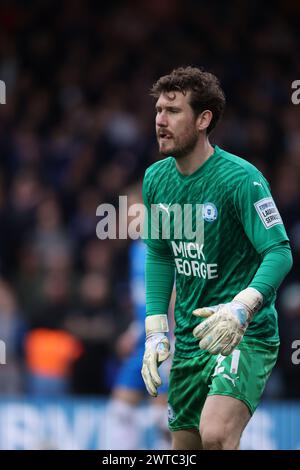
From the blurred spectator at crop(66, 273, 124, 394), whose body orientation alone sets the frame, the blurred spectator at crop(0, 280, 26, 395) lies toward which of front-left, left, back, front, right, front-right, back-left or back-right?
right

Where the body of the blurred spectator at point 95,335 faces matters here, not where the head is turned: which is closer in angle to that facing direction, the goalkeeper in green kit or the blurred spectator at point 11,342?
the goalkeeper in green kit

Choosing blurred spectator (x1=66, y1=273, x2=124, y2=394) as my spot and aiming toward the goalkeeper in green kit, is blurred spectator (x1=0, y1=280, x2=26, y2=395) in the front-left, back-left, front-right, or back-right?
back-right

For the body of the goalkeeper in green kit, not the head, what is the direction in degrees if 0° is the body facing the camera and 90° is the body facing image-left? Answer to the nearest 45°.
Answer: approximately 45°

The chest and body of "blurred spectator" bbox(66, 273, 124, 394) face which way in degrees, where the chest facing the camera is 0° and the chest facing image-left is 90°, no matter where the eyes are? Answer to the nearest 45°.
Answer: approximately 0°

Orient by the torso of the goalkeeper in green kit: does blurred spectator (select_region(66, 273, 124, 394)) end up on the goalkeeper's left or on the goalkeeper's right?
on the goalkeeper's right

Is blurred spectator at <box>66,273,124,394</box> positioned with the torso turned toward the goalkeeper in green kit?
yes
